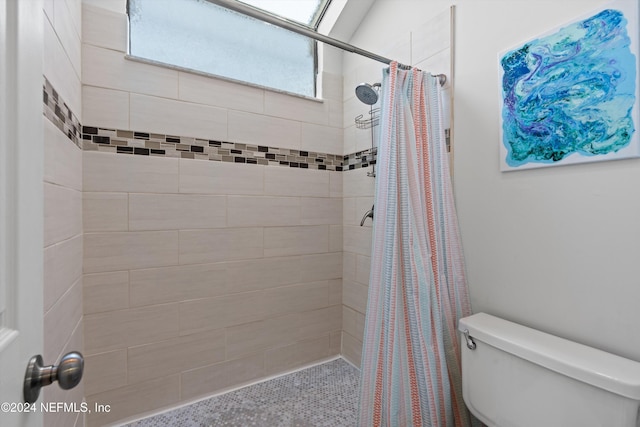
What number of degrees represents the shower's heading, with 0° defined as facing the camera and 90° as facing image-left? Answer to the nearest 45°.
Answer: approximately 45°

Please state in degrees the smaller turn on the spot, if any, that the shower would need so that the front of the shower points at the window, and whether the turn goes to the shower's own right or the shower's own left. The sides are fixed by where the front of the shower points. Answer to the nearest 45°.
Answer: approximately 45° to the shower's own right

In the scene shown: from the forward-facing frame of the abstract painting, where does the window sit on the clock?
The window is roughly at 1 o'clock from the abstract painting.

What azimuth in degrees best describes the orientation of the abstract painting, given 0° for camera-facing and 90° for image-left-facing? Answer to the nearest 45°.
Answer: approximately 45°

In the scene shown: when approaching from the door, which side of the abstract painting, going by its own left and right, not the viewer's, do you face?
front

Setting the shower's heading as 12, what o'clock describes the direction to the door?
The door is roughly at 11 o'clock from the shower.
